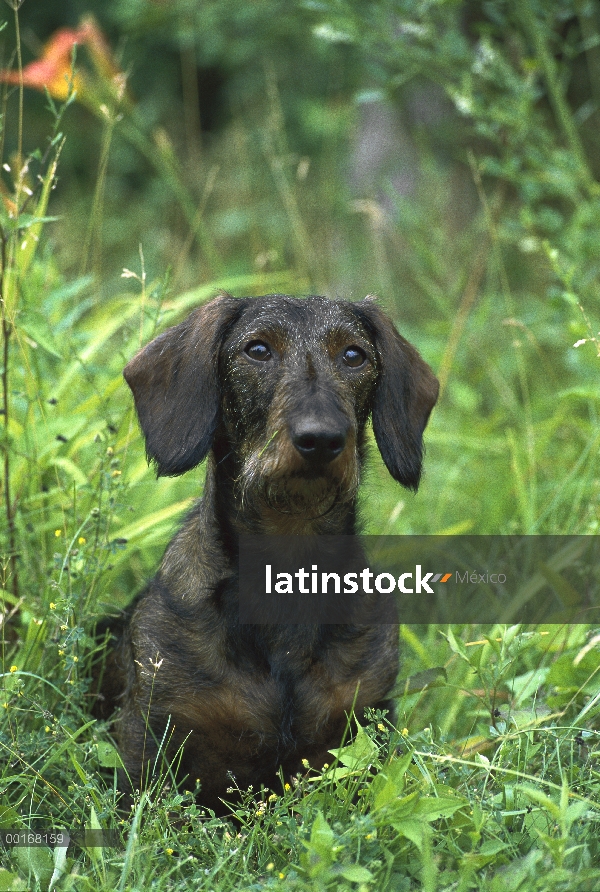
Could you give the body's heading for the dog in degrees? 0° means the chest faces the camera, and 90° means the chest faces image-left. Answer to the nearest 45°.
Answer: approximately 0°

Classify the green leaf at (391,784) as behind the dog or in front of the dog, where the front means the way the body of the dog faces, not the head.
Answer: in front

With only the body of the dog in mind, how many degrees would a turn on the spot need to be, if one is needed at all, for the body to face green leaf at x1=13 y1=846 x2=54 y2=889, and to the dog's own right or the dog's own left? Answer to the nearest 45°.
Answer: approximately 45° to the dog's own right

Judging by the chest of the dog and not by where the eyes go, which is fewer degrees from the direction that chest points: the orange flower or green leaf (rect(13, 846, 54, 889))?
the green leaf

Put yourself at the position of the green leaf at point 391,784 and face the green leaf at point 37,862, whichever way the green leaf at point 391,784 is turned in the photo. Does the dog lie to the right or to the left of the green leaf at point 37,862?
right

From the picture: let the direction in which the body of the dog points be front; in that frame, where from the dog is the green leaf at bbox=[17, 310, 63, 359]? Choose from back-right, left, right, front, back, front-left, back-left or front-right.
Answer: back-right

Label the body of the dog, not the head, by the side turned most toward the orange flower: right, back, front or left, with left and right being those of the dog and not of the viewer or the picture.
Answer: back
